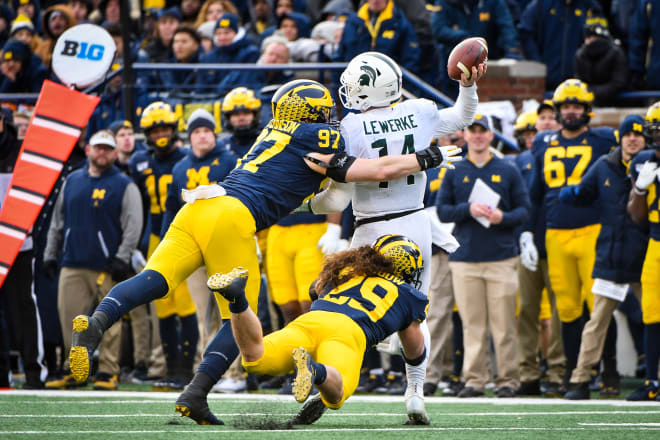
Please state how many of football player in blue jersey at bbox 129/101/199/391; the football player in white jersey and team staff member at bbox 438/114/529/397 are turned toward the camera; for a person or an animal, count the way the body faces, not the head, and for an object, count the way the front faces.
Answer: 2

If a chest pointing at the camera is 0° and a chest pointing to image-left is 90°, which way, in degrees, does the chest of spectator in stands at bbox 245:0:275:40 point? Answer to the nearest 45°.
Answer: approximately 0°

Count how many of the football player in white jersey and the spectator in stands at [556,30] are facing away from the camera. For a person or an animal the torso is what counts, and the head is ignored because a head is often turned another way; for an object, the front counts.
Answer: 1

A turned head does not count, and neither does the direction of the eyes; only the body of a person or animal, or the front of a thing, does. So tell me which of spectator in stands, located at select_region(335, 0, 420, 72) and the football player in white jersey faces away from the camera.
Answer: the football player in white jersey

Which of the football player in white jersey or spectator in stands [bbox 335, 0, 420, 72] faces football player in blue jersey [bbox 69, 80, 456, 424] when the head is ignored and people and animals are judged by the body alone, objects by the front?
the spectator in stands

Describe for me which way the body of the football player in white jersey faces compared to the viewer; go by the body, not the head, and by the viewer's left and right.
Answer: facing away from the viewer
